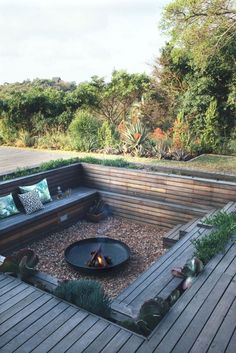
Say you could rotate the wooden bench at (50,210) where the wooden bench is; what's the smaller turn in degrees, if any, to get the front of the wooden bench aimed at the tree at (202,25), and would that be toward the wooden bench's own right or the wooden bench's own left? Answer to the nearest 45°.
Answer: approximately 90° to the wooden bench's own left

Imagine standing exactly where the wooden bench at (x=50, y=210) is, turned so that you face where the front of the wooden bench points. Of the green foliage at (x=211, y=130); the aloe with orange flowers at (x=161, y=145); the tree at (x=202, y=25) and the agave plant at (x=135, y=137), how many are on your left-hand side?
4

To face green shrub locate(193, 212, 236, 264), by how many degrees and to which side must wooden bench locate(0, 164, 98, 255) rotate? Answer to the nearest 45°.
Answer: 0° — it already faces it

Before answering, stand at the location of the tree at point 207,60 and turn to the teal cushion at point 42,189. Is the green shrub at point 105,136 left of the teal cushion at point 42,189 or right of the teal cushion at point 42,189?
right

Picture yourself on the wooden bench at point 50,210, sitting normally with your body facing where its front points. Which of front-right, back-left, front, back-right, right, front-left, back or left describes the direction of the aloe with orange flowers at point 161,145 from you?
left

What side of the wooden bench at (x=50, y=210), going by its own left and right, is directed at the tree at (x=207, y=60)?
left

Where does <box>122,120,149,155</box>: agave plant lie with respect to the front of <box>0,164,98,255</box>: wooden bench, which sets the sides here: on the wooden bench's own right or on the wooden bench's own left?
on the wooden bench's own left

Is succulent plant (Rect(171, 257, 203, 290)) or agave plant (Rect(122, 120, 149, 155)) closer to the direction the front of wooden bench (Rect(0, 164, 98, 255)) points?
the succulent plant

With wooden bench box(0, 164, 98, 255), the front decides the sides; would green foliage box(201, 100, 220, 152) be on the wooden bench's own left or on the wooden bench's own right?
on the wooden bench's own left

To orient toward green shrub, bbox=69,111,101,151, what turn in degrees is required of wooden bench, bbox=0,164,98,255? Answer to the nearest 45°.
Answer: approximately 135° to its left

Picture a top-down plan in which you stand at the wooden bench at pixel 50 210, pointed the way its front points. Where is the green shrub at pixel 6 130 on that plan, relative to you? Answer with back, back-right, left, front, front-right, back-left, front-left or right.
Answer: back-left

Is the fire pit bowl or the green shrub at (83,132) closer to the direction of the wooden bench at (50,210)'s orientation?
the fire pit bowl

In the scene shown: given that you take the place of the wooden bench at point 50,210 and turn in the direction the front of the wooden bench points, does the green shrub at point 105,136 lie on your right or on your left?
on your left

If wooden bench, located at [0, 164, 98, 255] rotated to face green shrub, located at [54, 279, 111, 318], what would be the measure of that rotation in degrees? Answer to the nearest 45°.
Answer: approximately 45° to its right

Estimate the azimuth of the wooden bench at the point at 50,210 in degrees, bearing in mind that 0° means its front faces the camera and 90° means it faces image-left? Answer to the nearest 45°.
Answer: approximately 315°

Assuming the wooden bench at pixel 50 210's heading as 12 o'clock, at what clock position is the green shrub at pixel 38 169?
The green shrub is roughly at 7 o'clock from the wooden bench.

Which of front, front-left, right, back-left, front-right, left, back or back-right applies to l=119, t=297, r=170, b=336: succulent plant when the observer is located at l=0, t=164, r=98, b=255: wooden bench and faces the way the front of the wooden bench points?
front-right

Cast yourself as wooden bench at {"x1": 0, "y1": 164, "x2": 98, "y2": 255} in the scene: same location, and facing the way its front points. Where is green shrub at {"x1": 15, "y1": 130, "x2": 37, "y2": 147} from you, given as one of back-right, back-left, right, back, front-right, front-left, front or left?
back-left

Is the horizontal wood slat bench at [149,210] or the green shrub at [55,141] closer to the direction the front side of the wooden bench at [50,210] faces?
the horizontal wood slat bench
